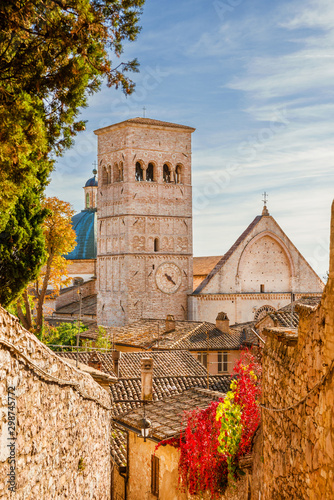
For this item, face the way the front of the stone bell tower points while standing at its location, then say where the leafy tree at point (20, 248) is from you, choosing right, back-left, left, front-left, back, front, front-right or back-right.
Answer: front-right

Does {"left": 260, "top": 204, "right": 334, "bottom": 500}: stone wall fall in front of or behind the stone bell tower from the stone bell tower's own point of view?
in front

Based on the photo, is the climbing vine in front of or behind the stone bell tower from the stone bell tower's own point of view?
in front

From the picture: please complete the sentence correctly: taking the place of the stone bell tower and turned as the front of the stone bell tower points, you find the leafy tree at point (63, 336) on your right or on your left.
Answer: on your right

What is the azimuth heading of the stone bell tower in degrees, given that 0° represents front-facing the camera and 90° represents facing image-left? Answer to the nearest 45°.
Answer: approximately 315°

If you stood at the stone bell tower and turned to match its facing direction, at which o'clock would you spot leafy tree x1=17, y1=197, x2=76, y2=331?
The leafy tree is roughly at 2 o'clock from the stone bell tower.
